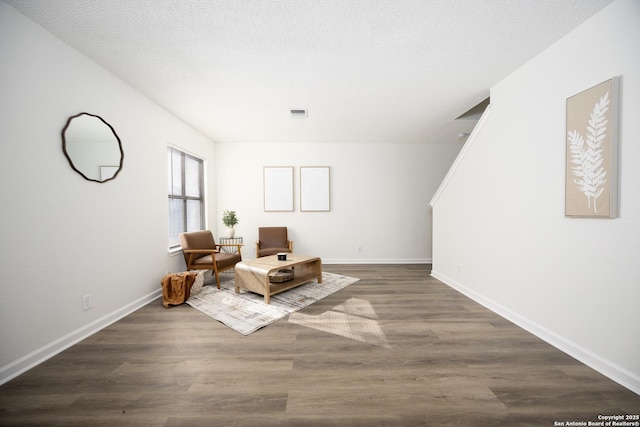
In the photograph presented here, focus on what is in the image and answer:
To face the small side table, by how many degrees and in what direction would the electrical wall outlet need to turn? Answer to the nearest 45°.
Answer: approximately 90° to its left

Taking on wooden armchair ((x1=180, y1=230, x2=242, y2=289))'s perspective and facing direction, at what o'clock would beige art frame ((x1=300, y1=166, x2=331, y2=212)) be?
The beige art frame is roughly at 10 o'clock from the wooden armchair.

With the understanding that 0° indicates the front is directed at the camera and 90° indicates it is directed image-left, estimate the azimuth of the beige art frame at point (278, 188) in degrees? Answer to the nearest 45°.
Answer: approximately 0°

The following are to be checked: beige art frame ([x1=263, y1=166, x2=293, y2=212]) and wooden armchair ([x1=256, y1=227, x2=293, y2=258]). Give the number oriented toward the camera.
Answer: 2

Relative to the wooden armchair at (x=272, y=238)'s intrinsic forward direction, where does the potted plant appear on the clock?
The potted plant is roughly at 3 o'clock from the wooden armchair.

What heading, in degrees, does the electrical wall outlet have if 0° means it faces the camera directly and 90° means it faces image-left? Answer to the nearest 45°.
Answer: approximately 315°

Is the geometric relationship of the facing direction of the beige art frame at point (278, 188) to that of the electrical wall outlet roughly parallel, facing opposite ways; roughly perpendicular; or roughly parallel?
roughly perpendicular

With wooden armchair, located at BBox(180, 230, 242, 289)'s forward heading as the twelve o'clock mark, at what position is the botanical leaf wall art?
The botanical leaf wall art is roughly at 12 o'clock from the wooden armchair.
